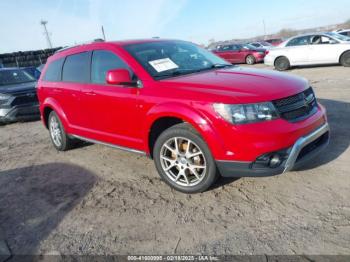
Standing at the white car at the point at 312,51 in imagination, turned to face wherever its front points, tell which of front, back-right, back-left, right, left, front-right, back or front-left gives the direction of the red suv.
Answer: right

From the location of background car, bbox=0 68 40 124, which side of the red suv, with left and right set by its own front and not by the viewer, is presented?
back

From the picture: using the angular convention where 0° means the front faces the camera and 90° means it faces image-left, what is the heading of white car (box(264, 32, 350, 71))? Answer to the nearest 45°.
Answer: approximately 270°

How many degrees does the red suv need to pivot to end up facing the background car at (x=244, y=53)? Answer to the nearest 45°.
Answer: approximately 135° to its left

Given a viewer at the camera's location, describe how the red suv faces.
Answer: facing the viewer and to the right of the viewer

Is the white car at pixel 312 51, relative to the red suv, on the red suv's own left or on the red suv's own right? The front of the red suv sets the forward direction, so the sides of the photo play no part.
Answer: on the red suv's own left

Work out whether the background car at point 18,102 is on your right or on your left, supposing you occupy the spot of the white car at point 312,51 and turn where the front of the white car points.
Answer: on your right

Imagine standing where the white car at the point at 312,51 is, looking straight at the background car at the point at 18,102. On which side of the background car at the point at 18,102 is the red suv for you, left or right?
left
